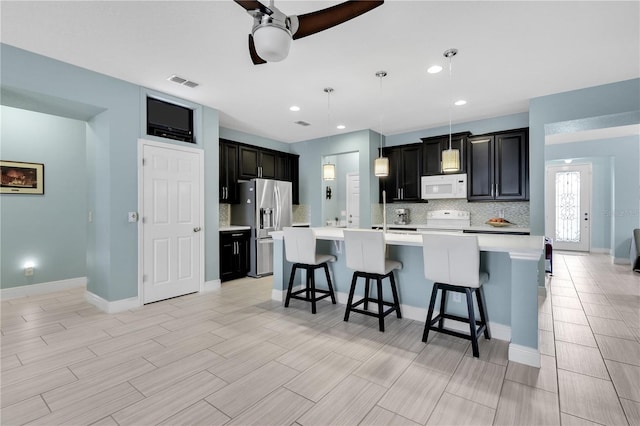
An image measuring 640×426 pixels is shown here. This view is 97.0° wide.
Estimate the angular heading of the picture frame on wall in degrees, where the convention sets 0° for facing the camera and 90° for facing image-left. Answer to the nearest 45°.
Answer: approximately 0°

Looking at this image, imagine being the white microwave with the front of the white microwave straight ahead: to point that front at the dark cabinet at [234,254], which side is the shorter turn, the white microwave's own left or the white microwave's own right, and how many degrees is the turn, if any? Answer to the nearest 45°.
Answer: approximately 45° to the white microwave's own right

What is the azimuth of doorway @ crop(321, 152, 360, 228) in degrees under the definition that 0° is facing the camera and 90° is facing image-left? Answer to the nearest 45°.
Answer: approximately 45°

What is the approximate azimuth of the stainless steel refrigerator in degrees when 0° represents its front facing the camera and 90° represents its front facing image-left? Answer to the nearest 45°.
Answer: approximately 315°

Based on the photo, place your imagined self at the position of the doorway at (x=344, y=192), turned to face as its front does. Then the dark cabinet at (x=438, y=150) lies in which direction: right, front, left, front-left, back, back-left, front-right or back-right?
left

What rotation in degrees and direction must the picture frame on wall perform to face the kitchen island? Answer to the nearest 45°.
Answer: approximately 45° to its left

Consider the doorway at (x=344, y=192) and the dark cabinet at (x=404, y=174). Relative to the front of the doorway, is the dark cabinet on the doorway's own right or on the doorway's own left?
on the doorway's own left

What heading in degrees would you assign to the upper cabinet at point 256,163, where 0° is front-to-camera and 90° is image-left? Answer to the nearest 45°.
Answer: approximately 315°

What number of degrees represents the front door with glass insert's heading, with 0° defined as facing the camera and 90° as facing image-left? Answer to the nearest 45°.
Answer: approximately 0°

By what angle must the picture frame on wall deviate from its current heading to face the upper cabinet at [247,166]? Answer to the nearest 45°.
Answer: approximately 90° to its left

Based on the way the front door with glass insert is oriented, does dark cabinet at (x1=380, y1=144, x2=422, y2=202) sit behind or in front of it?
in front

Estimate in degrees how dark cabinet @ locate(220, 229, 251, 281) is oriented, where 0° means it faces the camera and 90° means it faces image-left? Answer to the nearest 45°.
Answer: approximately 315°
